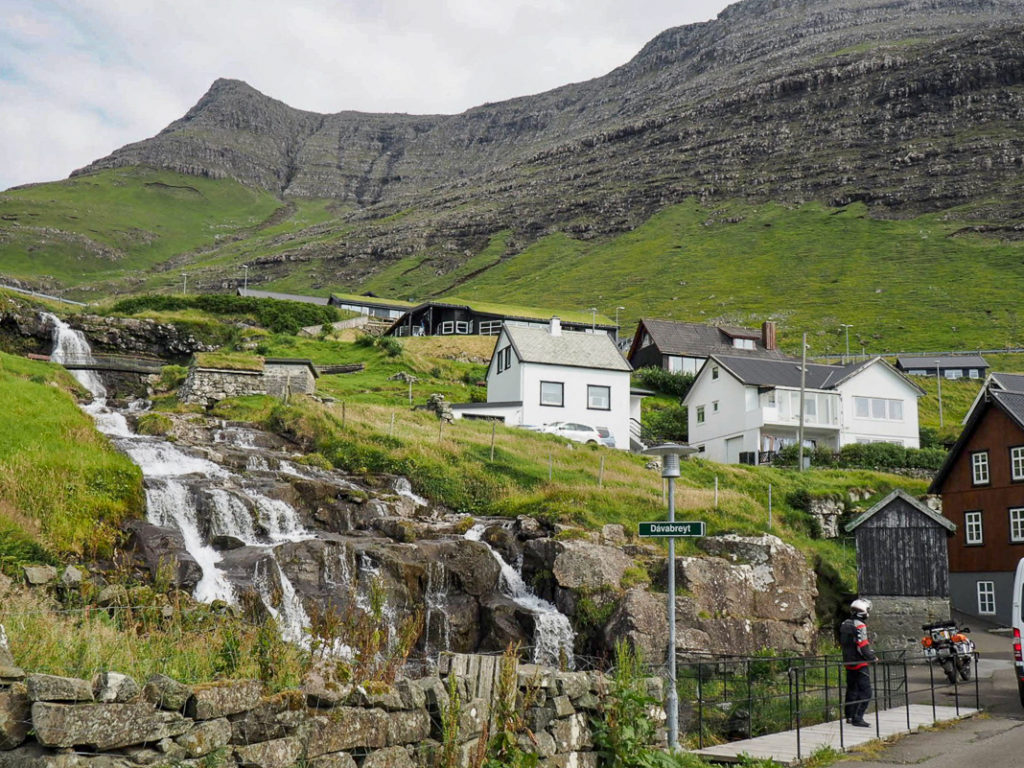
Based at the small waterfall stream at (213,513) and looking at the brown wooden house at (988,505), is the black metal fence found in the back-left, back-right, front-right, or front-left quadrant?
front-right

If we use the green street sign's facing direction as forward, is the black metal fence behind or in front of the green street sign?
behind

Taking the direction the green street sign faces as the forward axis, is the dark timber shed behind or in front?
behind

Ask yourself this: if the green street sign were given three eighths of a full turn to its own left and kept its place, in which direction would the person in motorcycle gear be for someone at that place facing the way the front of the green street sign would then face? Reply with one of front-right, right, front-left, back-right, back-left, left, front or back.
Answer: front

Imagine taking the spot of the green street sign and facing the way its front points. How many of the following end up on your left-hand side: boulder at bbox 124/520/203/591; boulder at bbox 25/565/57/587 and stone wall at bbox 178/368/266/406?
0

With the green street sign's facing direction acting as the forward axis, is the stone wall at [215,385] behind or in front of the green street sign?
behind

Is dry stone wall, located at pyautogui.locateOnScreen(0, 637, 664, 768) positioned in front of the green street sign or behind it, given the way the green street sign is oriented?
in front

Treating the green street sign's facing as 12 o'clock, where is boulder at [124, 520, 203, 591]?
The boulder is roughly at 4 o'clock from the green street sign.

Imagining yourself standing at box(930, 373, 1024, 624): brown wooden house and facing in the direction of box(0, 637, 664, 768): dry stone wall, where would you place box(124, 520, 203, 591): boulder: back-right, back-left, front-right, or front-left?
front-right

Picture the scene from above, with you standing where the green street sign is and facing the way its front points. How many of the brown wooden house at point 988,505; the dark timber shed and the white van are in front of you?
0

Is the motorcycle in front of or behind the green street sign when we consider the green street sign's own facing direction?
behind

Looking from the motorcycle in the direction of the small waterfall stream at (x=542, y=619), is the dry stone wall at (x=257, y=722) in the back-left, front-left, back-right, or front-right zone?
front-left

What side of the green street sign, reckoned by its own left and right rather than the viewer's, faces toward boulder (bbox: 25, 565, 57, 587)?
right

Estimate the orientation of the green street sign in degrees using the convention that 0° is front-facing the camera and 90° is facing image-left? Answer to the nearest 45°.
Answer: approximately 0°
